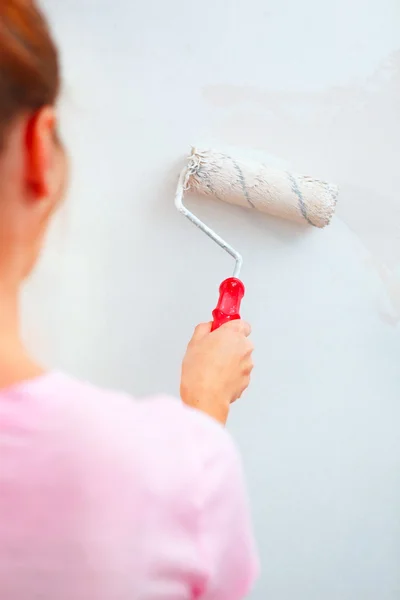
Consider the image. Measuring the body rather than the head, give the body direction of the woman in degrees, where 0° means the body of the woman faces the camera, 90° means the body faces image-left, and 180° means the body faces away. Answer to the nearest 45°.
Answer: approximately 180°

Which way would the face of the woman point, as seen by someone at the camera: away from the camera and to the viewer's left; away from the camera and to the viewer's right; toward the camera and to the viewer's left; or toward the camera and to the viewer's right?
away from the camera and to the viewer's right
